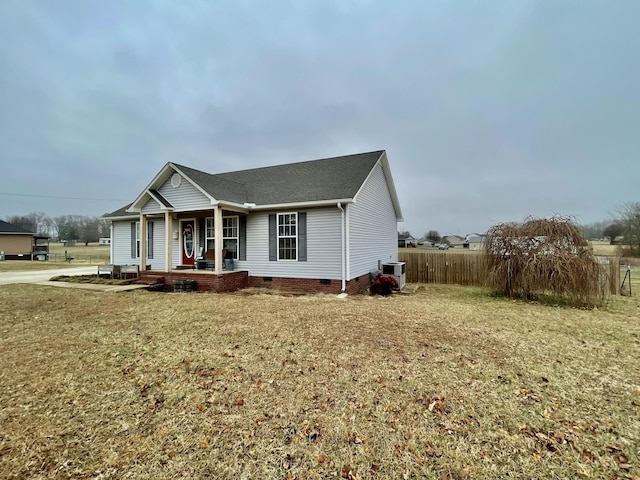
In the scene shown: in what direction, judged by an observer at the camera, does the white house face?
facing the viewer and to the left of the viewer

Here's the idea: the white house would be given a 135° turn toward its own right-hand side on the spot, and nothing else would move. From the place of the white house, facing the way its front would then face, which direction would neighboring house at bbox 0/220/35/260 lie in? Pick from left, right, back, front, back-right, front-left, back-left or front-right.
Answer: front-left

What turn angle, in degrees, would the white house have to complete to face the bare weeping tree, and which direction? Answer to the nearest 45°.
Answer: approximately 90° to its left

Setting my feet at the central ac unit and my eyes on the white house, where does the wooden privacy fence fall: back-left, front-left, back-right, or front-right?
back-right

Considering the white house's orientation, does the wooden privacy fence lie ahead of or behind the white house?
behind

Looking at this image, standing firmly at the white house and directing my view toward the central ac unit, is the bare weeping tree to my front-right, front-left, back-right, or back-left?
front-right
